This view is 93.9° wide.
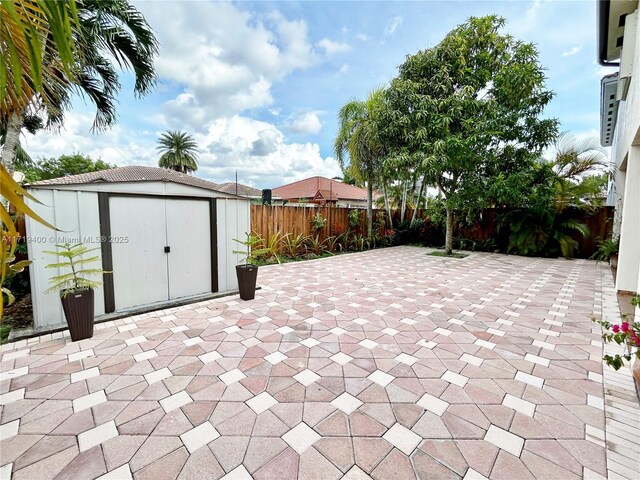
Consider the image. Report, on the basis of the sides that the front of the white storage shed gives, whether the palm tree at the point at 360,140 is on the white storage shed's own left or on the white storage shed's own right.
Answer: on the white storage shed's own left

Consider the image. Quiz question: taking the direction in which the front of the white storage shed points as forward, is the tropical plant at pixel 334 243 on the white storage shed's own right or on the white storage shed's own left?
on the white storage shed's own left

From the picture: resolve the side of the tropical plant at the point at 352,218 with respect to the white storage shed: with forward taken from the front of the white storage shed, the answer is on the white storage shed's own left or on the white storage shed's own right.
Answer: on the white storage shed's own left

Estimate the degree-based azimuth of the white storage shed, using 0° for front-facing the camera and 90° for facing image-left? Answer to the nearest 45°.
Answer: approximately 315°

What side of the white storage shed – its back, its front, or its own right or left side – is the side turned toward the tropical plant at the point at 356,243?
left
